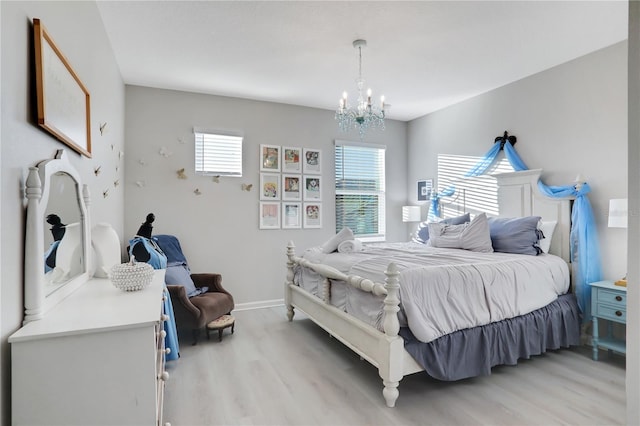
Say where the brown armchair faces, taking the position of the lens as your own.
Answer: facing the viewer and to the right of the viewer

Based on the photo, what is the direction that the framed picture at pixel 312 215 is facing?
toward the camera

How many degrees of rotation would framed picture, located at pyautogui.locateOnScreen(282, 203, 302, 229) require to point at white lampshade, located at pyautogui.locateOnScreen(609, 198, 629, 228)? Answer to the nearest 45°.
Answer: approximately 45° to its left

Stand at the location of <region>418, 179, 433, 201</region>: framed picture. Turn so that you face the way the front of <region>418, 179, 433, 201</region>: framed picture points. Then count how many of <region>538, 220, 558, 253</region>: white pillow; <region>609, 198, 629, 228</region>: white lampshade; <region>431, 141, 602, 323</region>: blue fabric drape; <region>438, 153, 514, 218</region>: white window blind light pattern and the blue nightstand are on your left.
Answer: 5

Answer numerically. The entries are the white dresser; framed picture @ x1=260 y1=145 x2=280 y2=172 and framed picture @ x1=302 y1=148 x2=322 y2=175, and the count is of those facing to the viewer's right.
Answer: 1

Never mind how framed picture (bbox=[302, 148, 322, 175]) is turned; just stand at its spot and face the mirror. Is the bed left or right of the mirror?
left

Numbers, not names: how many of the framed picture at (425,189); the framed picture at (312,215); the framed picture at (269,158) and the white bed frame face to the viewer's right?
0

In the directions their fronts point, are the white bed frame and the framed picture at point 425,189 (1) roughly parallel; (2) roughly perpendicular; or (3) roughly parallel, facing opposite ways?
roughly parallel

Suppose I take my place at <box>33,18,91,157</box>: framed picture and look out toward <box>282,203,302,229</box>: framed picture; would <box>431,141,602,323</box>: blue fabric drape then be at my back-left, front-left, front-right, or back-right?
front-right

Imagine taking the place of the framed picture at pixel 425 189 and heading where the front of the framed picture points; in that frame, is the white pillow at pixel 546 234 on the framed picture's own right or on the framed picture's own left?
on the framed picture's own left

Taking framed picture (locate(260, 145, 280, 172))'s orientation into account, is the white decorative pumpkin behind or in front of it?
in front

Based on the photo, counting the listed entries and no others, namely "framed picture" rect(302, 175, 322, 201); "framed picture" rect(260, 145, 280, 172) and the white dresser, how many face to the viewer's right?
1

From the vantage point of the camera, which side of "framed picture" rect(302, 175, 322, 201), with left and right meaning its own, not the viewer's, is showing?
front

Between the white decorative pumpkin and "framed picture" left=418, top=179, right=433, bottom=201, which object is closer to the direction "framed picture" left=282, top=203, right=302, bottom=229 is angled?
the white decorative pumpkin

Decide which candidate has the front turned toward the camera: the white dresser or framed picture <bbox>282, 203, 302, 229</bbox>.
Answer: the framed picture

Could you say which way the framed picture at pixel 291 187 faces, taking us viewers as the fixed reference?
facing the viewer
